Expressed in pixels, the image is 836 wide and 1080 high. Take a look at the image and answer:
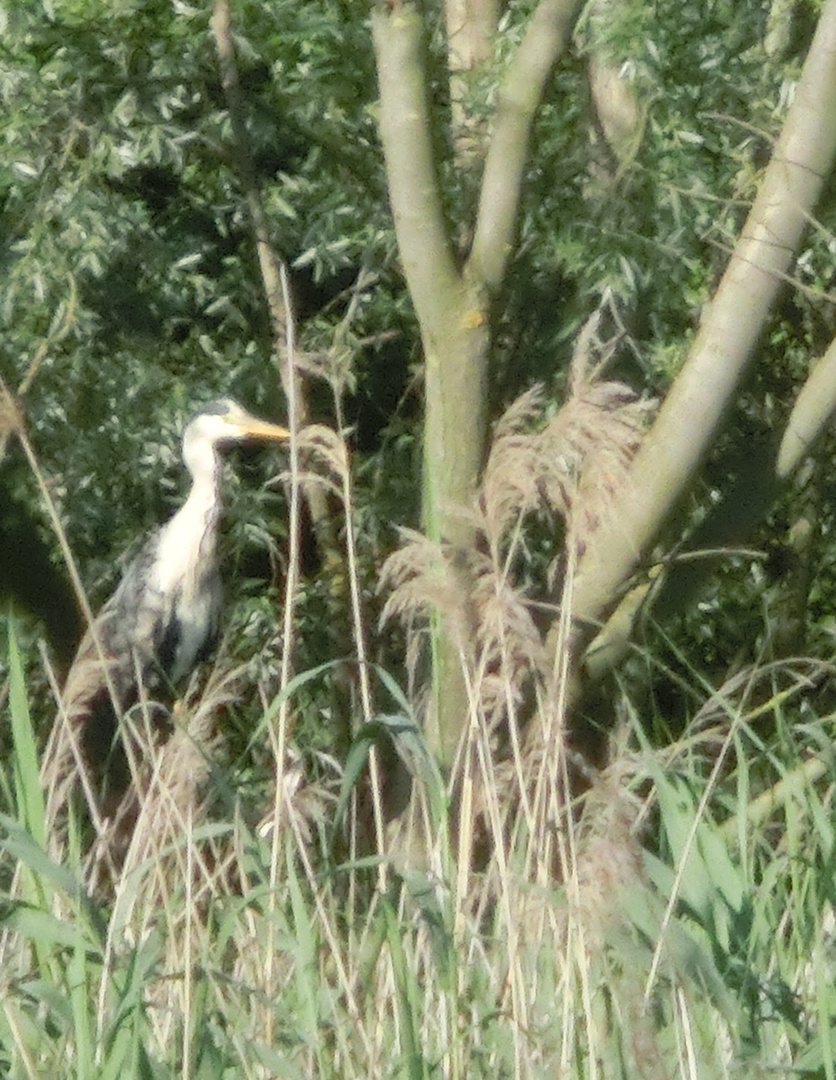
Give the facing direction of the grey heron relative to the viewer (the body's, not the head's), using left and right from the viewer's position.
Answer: facing to the right of the viewer
